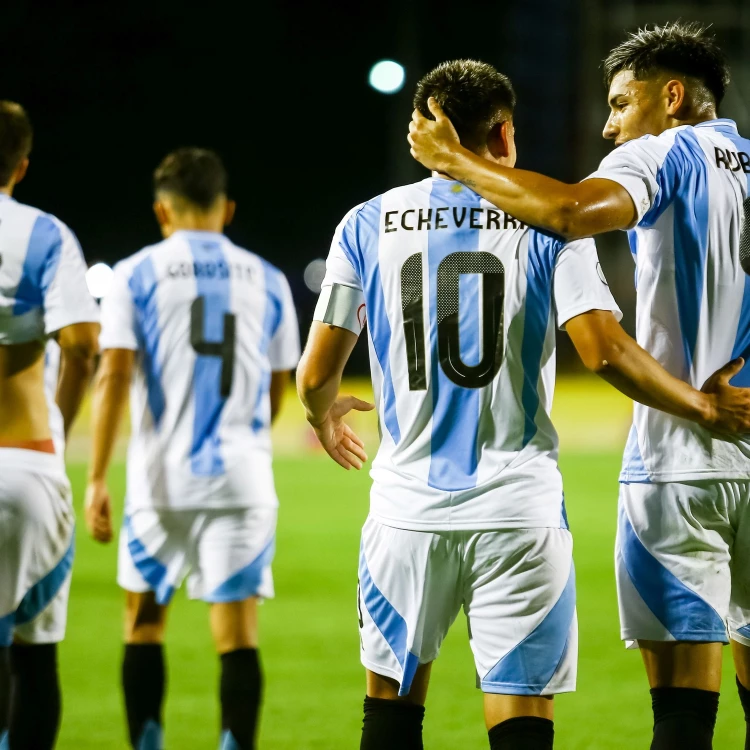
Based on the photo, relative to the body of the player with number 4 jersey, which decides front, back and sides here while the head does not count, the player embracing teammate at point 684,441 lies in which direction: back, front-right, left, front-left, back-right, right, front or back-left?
back-right

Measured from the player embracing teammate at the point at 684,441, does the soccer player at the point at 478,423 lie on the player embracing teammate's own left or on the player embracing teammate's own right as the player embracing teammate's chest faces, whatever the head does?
on the player embracing teammate's own left

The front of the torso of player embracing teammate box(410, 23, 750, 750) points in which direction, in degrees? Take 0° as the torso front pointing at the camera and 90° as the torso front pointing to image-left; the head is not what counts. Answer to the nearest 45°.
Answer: approximately 135°

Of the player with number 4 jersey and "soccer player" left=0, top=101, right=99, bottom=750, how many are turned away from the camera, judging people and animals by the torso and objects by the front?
2

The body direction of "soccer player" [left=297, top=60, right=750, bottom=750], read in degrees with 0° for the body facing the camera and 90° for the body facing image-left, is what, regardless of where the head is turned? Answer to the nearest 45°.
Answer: approximately 180°

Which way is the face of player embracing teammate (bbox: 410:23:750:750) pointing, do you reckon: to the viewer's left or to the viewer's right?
to the viewer's left

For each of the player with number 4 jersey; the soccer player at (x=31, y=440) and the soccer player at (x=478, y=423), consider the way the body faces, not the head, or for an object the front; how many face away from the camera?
3

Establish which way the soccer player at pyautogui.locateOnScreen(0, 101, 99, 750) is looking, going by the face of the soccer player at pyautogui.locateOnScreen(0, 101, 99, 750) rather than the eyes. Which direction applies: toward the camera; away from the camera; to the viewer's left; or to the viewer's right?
away from the camera

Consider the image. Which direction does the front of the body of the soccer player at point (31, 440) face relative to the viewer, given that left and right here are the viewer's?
facing away from the viewer

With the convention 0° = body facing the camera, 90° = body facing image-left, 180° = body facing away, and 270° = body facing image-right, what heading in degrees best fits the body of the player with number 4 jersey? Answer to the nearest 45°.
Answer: approximately 180°

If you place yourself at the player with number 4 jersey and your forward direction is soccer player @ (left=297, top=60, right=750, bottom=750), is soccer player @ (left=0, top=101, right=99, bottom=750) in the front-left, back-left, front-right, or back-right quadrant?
front-right

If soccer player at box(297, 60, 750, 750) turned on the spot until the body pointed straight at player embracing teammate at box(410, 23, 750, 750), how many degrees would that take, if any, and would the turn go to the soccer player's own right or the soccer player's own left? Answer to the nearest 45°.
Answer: approximately 45° to the soccer player's own right

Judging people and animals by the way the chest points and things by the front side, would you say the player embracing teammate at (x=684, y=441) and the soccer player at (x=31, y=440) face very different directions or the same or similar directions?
same or similar directions

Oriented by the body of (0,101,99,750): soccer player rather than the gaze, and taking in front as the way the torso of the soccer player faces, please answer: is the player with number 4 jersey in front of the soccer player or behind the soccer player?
in front

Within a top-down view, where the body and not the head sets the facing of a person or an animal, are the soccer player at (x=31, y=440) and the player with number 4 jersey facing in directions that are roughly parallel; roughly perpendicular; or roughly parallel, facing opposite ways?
roughly parallel

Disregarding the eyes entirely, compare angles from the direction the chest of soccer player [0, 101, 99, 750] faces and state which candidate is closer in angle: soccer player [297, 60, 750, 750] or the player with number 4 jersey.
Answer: the player with number 4 jersey

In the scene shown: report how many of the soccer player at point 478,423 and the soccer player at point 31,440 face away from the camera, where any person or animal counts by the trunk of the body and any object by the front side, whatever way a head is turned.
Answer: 2
